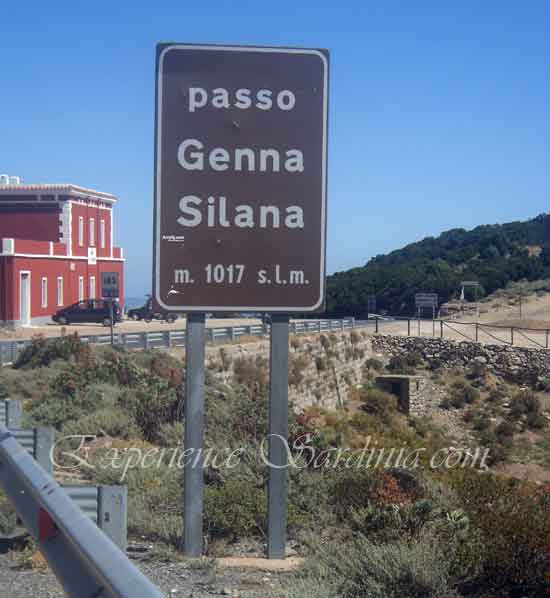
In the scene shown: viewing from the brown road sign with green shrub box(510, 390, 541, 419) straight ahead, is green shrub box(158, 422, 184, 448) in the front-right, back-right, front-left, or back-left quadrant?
front-left

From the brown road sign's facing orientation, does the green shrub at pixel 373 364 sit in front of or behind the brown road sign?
behind

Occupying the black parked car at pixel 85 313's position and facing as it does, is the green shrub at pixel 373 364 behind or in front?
behind

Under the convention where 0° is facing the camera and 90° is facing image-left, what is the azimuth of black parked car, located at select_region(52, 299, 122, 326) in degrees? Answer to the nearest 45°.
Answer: approximately 90°

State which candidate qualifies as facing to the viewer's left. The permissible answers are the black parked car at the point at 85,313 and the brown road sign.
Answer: the black parked car

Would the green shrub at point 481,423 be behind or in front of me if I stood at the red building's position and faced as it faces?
in front

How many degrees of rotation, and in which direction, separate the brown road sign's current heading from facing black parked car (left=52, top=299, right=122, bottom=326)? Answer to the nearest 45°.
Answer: approximately 180°

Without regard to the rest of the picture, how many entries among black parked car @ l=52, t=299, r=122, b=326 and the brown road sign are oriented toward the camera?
1

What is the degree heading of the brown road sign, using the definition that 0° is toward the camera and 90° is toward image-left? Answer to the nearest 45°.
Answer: approximately 0°

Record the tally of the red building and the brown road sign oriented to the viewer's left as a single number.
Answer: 0

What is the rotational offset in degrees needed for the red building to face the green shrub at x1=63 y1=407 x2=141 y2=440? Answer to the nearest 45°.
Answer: approximately 45° to its right

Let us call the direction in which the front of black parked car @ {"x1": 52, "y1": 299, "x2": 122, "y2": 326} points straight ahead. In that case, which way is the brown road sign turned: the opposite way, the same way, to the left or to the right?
to the left

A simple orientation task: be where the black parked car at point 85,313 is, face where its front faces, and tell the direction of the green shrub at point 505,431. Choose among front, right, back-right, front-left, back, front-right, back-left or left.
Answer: back-left

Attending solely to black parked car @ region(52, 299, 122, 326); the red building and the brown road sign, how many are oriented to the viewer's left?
1

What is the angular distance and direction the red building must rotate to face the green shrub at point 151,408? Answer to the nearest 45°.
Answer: approximately 45° to its right

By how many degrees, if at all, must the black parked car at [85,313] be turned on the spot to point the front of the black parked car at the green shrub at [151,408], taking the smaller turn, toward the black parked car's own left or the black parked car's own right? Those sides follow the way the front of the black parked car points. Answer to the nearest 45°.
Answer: approximately 90° to the black parked car's own left

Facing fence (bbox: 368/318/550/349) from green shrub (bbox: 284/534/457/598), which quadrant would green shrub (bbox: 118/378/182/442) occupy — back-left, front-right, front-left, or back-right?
front-left

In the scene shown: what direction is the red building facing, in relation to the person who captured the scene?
facing the viewer and to the right of the viewer
